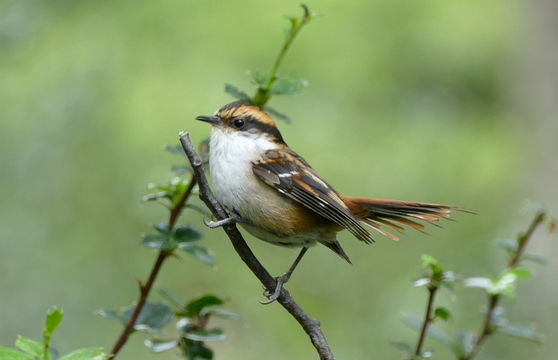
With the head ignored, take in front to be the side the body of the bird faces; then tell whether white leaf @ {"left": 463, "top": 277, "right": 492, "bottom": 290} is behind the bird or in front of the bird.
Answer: behind

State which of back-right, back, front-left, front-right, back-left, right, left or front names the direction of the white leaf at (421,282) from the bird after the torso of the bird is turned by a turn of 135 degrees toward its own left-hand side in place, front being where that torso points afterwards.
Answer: front

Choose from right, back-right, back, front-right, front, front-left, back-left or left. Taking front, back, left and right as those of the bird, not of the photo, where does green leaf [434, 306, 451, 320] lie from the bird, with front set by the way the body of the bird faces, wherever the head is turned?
back-left

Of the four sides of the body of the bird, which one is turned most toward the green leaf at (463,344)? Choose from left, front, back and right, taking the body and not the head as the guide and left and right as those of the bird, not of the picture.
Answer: back

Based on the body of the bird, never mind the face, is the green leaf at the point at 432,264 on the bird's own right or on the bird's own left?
on the bird's own left

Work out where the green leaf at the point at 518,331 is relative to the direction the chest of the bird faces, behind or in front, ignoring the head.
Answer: behind

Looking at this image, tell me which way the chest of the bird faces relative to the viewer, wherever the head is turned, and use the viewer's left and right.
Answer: facing to the left of the viewer
